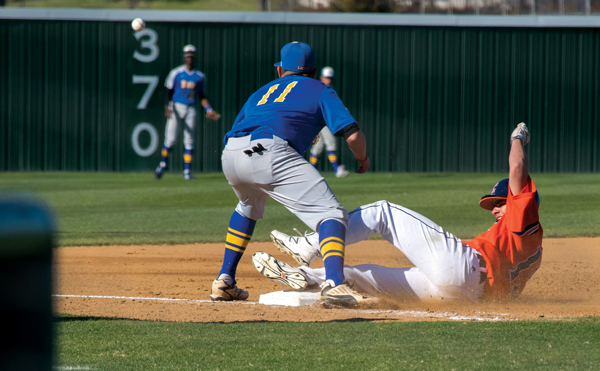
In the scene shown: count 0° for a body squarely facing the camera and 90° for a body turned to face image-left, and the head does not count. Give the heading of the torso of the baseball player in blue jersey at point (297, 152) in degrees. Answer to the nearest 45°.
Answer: approximately 225°

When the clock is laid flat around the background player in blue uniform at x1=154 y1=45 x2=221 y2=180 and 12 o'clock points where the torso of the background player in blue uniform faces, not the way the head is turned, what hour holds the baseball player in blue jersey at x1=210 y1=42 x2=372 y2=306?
The baseball player in blue jersey is roughly at 12 o'clock from the background player in blue uniform.

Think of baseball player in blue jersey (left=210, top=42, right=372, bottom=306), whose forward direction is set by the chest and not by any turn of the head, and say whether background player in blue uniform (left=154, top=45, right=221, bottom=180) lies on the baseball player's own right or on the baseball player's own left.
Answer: on the baseball player's own left

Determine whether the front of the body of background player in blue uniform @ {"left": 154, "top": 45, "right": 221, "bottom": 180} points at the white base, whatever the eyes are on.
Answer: yes

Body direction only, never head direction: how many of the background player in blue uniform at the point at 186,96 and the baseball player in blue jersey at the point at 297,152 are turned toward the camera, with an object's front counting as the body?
1

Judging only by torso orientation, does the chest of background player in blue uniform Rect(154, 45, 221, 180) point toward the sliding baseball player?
yes

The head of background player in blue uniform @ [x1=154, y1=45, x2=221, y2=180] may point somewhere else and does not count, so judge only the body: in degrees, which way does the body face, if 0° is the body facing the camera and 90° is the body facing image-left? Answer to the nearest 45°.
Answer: approximately 0°
